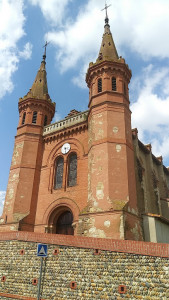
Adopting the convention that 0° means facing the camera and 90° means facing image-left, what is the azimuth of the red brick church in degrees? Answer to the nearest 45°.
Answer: approximately 45°
